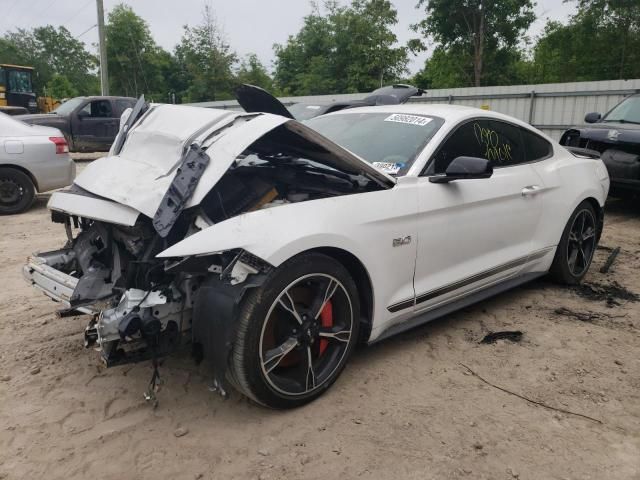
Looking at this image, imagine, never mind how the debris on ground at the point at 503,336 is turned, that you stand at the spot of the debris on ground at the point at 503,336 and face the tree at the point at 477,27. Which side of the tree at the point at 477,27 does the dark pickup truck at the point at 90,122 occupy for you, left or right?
left

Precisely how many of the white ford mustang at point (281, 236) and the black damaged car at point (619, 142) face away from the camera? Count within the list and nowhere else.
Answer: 0

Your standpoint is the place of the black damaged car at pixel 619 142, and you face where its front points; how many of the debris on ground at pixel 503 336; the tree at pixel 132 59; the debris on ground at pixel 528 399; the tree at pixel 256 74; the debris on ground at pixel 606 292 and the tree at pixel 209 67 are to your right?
3

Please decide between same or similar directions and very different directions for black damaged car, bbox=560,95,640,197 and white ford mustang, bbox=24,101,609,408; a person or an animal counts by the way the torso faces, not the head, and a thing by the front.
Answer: same or similar directions

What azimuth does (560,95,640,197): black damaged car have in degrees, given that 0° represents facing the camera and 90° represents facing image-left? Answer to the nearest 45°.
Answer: approximately 45°

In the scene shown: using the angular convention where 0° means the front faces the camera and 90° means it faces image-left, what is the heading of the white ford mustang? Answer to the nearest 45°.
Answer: approximately 45°

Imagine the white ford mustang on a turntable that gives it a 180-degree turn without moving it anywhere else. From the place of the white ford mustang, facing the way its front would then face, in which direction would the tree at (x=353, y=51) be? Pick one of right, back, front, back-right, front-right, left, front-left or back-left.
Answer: front-left
